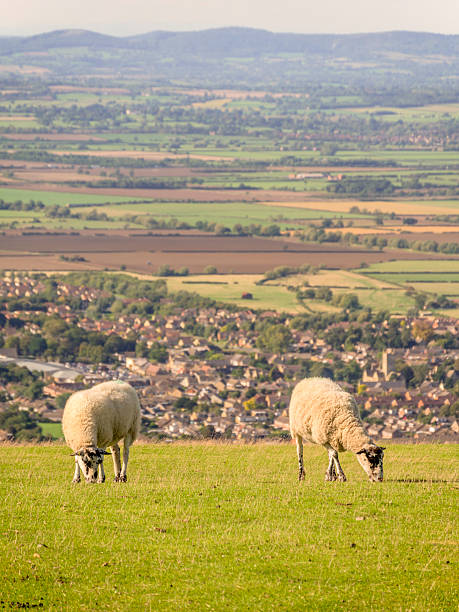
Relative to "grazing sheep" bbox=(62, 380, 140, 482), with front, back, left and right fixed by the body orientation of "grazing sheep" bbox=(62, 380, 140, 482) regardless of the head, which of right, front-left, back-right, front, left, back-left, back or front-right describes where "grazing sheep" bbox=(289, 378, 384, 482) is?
back-left

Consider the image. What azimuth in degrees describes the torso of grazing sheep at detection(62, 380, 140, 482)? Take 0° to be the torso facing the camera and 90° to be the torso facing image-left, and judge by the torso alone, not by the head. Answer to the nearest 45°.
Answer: approximately 45°
